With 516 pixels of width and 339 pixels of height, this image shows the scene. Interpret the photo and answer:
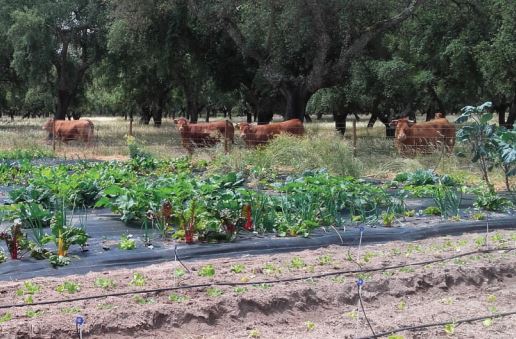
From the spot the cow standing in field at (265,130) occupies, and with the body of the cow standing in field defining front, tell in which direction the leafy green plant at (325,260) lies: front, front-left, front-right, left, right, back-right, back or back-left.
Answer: left

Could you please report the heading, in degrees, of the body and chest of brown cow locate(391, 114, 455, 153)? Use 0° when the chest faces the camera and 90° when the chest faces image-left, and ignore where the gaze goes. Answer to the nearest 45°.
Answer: approximately 45°

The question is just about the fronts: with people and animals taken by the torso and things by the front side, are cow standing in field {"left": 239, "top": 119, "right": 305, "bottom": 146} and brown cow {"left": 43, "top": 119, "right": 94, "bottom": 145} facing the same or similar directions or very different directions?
same or similar directions

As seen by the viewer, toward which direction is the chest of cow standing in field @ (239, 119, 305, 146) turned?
to the viewer's left

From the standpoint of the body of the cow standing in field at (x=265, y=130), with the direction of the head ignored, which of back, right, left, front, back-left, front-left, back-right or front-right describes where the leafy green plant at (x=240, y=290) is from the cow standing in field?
left

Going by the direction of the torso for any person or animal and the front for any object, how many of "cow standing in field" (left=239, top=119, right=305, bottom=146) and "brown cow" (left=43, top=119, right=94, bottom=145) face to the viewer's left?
2

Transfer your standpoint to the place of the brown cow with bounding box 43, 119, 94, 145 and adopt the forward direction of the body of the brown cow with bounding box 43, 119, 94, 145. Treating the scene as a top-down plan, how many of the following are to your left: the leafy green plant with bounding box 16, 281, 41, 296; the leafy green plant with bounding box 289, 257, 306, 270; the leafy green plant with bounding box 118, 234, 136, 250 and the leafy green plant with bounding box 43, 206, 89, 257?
4

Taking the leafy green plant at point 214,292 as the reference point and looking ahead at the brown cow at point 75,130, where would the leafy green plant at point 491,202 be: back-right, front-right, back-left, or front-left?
front-right

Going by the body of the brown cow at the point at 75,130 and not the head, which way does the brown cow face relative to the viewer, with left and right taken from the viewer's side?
facing to the left of the viewer

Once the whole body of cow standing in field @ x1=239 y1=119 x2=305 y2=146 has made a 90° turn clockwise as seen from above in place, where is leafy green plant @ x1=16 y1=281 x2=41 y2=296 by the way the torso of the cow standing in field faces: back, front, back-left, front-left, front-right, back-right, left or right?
back

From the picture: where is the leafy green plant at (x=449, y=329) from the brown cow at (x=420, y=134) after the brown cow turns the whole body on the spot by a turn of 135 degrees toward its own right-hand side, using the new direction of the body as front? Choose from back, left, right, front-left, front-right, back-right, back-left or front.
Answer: back

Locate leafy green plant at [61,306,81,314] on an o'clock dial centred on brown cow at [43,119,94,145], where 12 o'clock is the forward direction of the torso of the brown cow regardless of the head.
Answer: The leafy green plant is roughly at 9 o'clock from the brown cow.

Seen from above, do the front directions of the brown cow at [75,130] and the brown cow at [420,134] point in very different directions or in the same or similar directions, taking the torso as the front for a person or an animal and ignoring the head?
same or similar directions

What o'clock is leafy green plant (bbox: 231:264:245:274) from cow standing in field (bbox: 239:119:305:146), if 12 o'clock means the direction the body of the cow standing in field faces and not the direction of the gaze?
The leafy green plant is roughly at 9 o'clock from the cow standing in field.
